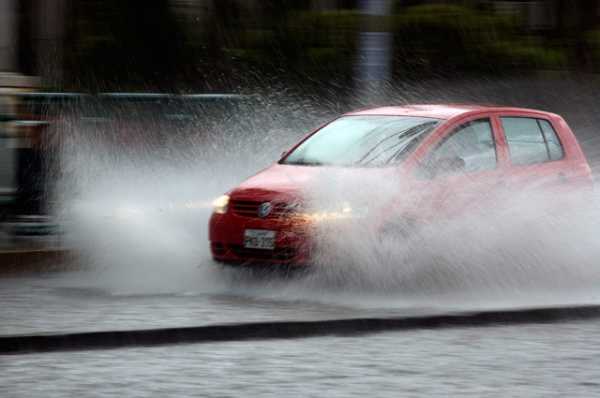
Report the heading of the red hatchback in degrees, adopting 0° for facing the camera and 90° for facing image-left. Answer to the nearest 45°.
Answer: approximately 45°
